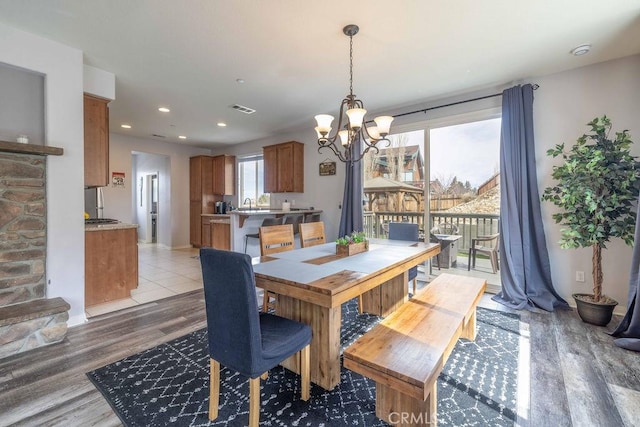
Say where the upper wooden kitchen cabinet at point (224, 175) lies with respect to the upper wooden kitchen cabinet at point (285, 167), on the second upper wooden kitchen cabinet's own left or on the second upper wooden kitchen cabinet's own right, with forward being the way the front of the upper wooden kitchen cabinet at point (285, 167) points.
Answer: on the second upper wooden kitchen cabinet's own right

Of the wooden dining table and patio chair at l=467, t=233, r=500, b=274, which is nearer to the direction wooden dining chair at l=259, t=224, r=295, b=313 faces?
the wooden dining table

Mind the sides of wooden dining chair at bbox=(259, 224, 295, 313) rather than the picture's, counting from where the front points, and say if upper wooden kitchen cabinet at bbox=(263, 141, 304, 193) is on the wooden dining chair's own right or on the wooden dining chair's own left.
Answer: on the wooden dining chair's own left

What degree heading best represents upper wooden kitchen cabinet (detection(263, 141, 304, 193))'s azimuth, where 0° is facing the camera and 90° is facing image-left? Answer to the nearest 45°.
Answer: approximately 45°

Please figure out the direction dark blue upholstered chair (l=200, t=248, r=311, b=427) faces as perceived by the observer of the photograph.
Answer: facing away from the viewer and to the right of the viewer

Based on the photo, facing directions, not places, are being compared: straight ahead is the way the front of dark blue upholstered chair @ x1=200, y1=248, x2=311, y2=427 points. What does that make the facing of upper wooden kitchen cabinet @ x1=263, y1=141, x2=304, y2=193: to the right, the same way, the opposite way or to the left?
the opposite way

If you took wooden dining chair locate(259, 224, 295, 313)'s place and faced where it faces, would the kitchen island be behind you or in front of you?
behind

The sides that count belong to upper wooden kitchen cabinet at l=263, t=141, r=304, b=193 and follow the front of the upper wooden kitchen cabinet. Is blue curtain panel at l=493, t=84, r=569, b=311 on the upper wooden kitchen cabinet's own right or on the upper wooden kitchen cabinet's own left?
on the upper wooden kitchen cabinet's own left

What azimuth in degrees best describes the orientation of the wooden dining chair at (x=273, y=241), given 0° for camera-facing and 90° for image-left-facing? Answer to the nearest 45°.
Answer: approximately 315°

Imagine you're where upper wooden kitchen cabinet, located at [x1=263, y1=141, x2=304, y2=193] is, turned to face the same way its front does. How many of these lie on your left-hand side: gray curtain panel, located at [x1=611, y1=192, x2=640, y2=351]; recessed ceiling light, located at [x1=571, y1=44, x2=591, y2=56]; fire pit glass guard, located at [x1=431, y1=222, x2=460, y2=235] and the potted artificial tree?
4

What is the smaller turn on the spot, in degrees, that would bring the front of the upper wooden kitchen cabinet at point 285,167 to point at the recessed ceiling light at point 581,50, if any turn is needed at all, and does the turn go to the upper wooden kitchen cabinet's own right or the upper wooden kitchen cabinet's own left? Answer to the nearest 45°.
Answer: approximately 90° to the upper wooden kitchen cabinet's own left
